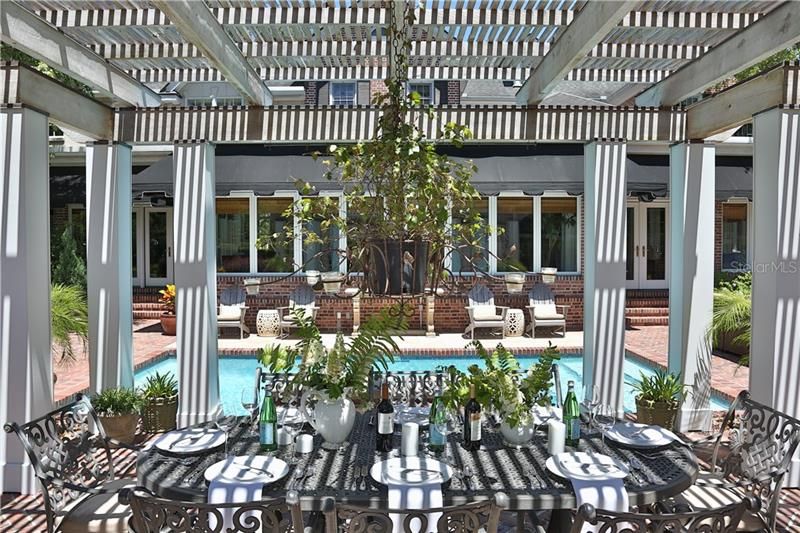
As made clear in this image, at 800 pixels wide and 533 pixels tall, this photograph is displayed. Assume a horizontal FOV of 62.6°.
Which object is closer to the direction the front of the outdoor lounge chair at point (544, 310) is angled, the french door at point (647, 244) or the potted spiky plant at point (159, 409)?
the potted spiky plant

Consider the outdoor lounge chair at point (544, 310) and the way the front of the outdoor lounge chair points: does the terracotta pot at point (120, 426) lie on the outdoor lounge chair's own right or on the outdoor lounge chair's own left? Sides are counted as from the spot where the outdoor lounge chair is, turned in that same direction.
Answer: on the outdoor lounge chair's own right

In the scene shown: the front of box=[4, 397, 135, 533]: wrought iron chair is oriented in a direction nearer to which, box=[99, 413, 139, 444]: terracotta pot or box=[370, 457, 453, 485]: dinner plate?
the dinner plate

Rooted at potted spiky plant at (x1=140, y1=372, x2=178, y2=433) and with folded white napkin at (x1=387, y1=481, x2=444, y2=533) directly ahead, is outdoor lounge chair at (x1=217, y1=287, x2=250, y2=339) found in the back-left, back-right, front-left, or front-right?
back-left

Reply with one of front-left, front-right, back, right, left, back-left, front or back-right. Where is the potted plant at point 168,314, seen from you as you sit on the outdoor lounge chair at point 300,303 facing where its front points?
front-right

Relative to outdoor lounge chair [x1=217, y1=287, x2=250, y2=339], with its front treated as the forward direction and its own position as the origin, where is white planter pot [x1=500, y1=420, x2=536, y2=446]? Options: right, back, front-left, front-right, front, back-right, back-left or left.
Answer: front-left

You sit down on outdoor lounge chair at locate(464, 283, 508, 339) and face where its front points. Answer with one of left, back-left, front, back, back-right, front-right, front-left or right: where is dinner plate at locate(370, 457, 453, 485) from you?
front-right

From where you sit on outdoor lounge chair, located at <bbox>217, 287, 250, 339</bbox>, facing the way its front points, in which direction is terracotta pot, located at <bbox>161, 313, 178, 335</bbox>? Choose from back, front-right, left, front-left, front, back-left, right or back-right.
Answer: front-right

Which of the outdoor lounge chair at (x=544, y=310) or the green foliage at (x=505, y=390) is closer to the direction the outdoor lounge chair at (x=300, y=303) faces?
the green foliage

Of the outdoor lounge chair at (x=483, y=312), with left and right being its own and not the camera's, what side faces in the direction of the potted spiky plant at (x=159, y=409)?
front

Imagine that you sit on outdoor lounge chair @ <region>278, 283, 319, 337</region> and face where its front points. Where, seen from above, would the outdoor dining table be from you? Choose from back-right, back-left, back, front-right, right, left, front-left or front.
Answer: front-left

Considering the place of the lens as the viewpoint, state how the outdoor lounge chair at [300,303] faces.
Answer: facing the viewer and to the left of the viewer

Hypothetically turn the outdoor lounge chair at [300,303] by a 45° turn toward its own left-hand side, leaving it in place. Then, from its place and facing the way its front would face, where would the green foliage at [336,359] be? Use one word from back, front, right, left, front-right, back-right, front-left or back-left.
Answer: front

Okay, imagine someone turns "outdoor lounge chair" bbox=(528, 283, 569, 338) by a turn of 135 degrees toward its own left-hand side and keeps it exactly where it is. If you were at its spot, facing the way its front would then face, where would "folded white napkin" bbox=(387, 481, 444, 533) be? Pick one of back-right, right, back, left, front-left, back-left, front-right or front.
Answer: back

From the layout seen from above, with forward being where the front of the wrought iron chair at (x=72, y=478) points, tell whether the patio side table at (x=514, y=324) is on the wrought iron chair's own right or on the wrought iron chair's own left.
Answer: on the wrought iron chair's own left

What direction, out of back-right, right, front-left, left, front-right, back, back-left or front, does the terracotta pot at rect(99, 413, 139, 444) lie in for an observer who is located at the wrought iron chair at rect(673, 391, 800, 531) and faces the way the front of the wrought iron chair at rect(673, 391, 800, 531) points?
front-right
